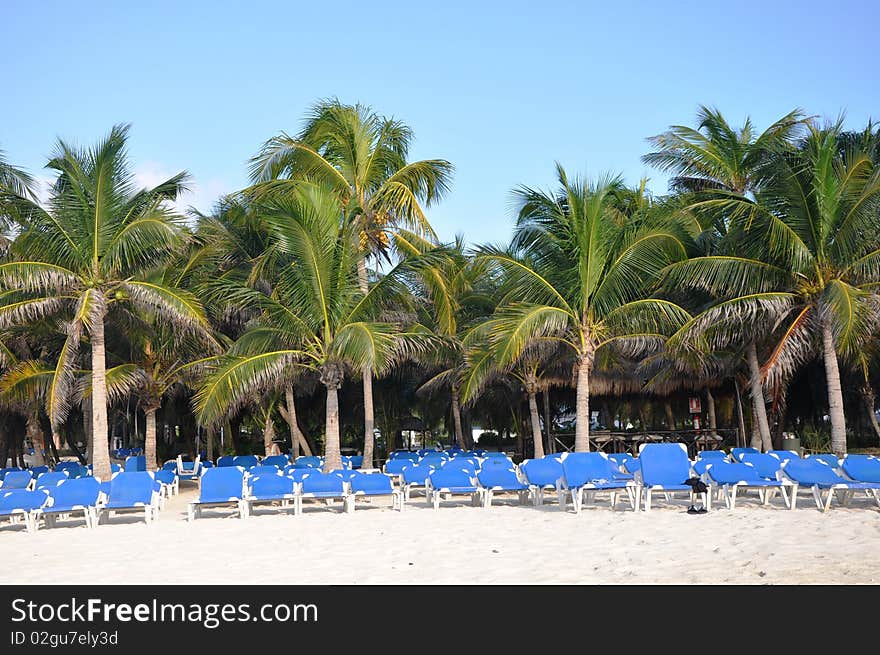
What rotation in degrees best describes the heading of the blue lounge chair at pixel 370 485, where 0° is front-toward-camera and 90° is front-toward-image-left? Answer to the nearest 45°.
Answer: approximately 0°

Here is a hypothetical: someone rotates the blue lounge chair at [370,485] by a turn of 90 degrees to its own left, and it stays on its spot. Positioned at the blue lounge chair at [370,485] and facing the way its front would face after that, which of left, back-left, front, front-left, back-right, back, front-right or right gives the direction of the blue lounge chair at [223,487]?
back

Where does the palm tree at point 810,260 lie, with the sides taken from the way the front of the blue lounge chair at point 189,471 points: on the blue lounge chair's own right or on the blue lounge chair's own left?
on the blue lounge chair's own left

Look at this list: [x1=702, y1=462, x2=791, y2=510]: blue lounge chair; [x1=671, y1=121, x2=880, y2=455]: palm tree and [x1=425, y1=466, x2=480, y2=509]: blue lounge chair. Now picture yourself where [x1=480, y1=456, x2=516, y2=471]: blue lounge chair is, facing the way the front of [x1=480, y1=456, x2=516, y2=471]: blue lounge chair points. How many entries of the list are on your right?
1

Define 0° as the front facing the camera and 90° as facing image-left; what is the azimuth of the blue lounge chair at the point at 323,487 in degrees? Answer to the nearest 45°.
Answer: approximately 0°

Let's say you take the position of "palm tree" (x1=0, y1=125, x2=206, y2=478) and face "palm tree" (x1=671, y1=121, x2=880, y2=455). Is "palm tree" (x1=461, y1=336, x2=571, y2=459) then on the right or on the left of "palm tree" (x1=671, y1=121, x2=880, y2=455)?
left

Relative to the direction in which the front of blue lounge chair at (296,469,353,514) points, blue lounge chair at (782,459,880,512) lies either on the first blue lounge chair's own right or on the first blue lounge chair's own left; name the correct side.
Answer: on the first blue lounge chair's own left

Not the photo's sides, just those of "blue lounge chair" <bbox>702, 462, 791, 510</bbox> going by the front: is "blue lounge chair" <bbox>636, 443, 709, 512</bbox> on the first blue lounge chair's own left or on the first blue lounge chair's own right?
on the first blue lounge chair's own right

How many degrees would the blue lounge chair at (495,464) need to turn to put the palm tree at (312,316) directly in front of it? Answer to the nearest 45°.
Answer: approximately 135° to its right

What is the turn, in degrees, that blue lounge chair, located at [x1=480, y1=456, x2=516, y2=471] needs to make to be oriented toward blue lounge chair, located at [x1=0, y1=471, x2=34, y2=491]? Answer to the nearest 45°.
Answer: approximately 90° to its right

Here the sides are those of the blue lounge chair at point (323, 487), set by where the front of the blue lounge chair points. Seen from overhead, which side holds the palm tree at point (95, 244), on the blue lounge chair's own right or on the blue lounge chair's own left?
on the blue lounge chair's own right
